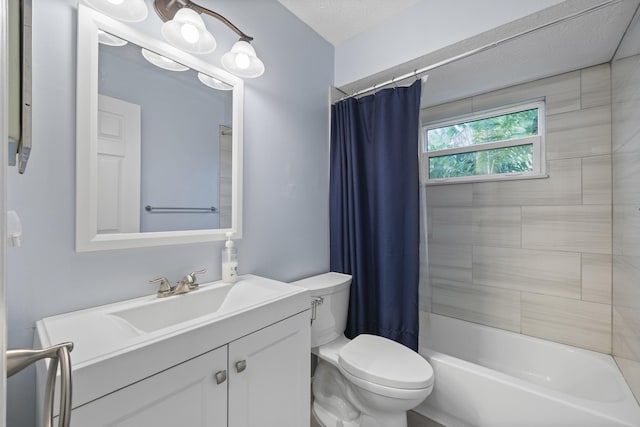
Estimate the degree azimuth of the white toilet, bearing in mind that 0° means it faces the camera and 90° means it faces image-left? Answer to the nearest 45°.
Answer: approximately 315°

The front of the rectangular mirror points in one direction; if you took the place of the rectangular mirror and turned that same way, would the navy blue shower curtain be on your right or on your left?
on your left

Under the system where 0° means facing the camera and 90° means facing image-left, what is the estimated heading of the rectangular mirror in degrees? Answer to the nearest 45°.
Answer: approximately 315°

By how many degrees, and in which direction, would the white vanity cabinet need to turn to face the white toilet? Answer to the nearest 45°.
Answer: approximately 90° to its left
